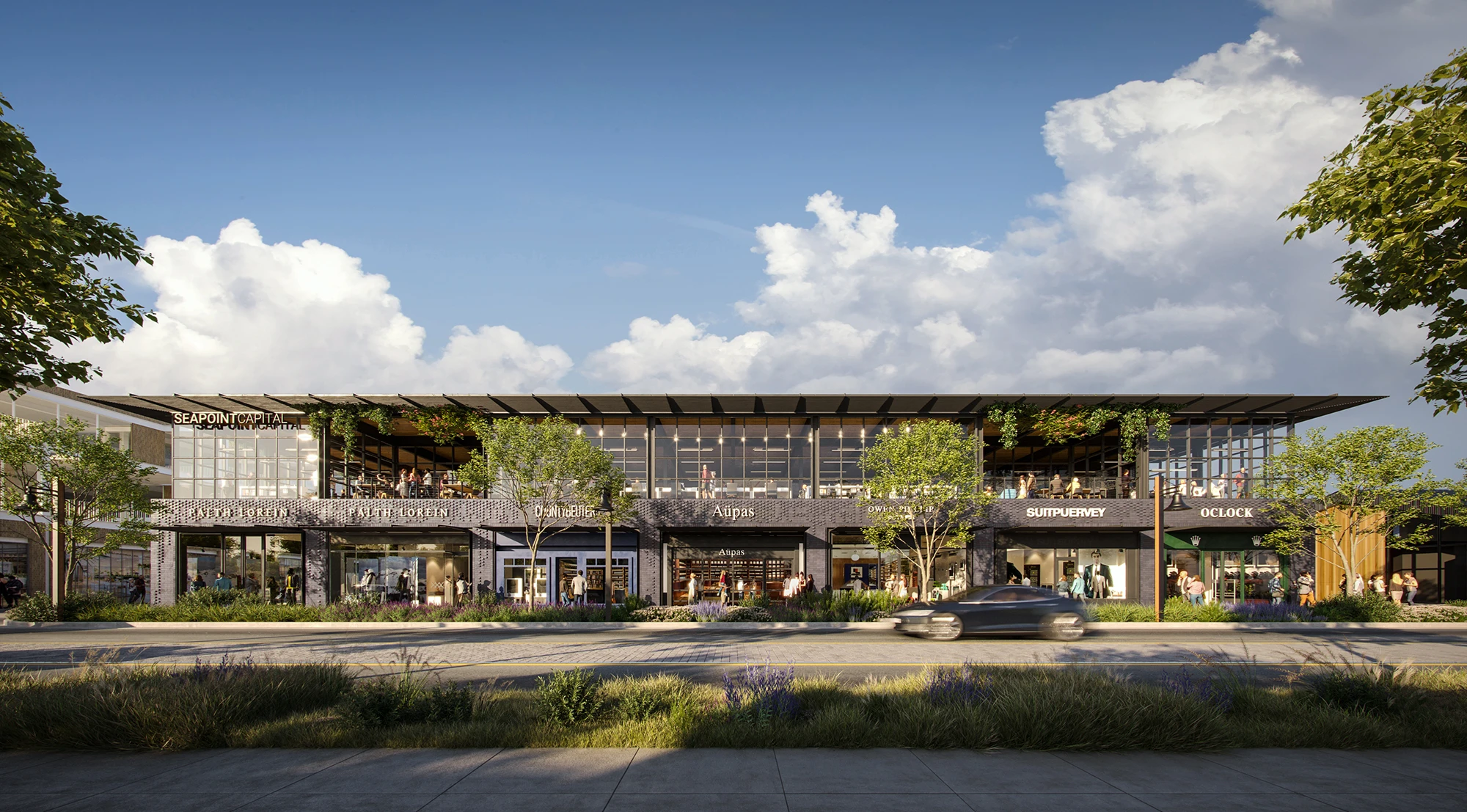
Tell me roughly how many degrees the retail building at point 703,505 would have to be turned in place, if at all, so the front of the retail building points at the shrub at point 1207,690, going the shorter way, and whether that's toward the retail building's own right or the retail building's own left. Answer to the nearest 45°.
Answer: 0° — it already faces it

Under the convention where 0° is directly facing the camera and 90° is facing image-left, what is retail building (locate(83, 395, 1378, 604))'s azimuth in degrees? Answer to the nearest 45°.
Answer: approximately 0°

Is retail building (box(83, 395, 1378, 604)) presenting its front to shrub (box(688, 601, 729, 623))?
yes

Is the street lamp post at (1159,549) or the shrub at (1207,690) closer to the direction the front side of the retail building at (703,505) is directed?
the shrub

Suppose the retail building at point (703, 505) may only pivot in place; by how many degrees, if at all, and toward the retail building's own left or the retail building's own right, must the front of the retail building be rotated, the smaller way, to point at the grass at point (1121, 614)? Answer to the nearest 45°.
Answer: approximately 45° to the retail building's own left

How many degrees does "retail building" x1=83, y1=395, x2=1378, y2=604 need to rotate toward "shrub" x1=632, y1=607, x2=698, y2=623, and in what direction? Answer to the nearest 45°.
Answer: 0° — it already faces it
